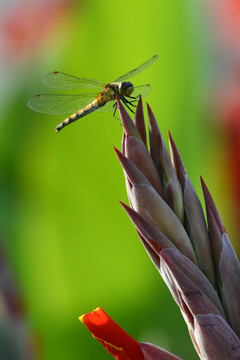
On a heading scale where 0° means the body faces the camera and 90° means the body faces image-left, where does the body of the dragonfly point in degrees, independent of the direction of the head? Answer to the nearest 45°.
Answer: approximately 315°
